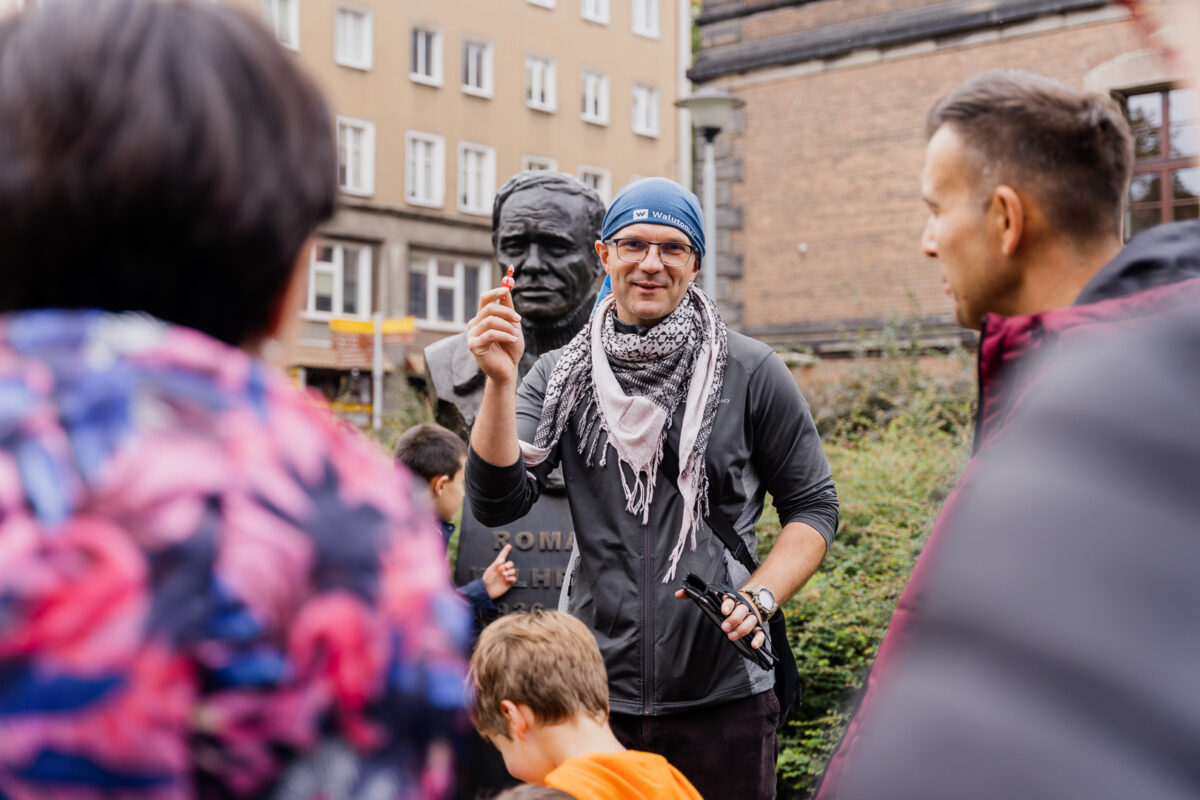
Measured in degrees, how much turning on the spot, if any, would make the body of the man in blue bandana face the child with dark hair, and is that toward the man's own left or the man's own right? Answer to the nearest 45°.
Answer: approximately 135° to the man's own right

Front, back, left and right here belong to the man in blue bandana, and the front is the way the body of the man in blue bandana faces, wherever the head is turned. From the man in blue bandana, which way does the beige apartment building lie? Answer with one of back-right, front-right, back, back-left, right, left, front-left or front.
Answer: back

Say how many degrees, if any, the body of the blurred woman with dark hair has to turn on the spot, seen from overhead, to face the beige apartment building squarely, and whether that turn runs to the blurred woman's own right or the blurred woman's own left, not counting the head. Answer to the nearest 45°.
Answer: approximately 45° to the blurred woman's own left

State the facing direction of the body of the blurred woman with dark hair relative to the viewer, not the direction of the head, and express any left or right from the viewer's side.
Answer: facing away from the viewer and to the right of the viewer

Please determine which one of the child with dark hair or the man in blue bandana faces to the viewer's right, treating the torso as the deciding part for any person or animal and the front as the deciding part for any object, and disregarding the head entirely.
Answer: the child with dark hair

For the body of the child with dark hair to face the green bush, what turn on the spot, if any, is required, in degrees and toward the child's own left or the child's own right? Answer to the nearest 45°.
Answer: approximately 45° to the child's own left
